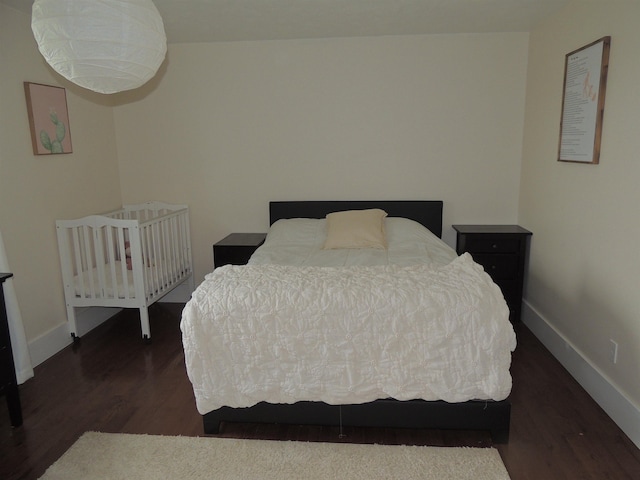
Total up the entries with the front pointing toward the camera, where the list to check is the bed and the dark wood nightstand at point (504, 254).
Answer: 2

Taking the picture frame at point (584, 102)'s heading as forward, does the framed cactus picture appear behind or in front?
in front

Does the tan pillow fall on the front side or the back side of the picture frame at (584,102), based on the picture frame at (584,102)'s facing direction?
on the front side

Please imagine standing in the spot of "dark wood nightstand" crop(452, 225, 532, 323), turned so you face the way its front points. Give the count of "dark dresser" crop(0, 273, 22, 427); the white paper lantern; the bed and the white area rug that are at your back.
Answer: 0

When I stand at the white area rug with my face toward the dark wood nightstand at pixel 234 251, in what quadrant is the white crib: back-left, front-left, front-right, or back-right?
front-left

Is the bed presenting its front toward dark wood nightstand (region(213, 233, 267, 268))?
no

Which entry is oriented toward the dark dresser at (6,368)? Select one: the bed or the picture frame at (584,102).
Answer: the picture frame

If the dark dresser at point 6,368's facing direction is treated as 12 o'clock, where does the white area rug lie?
The white area rug is roughly at 12 o'clock from the dark dresser.

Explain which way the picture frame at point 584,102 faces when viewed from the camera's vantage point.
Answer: facing the viewer and to the left of the viewer

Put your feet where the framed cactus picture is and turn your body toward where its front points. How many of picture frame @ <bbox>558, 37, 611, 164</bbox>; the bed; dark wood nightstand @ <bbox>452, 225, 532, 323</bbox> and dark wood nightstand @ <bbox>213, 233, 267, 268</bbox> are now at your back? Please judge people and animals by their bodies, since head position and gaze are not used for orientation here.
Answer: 0

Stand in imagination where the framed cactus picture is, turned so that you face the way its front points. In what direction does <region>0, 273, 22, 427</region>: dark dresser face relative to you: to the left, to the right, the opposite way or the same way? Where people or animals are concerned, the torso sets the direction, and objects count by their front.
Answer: the same way

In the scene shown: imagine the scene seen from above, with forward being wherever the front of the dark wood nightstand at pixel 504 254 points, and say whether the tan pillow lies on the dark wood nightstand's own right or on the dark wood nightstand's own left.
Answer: on the dark wood nightstand's own right

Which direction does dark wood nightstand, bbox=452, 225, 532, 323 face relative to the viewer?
toward the camera

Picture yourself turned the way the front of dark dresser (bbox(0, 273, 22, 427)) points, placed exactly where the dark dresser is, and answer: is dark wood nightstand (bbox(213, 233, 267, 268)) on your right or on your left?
on your left

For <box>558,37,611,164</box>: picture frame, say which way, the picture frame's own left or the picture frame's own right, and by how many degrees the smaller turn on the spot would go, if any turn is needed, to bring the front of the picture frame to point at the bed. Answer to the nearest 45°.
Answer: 0° — it already faces it

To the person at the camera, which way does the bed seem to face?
facing the viewer

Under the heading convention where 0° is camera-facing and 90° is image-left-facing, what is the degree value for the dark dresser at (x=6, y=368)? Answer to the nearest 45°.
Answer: approximately 315°

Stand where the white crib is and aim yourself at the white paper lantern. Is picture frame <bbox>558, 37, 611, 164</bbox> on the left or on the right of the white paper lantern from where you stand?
left

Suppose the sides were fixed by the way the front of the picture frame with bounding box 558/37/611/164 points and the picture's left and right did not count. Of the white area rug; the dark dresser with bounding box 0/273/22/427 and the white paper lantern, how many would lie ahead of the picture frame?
3
